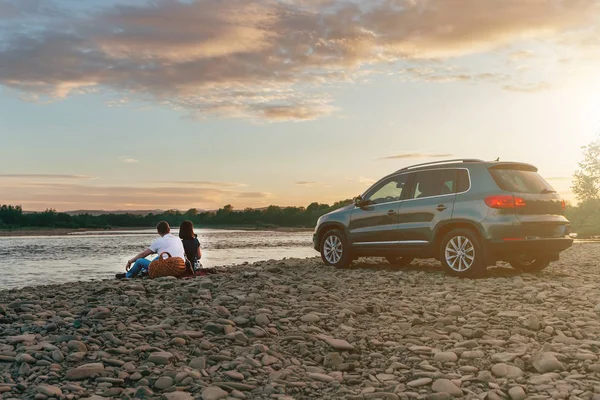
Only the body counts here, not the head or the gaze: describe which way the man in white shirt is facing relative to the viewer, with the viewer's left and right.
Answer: facing away from the viewer and to the left of the viewer

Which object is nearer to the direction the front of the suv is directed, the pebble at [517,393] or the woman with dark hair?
the woman with dark hair

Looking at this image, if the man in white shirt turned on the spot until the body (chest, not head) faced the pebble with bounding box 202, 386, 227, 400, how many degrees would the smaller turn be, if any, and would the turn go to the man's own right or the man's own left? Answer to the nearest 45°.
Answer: approximately 135° to the man's own left

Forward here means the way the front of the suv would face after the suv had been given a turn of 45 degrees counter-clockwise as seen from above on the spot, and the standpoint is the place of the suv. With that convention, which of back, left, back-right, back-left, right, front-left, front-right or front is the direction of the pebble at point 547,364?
left

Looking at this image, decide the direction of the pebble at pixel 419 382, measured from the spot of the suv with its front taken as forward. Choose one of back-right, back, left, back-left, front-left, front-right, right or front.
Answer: back-left

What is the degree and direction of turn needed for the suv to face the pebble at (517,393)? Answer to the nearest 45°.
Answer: approximately 135° to its left

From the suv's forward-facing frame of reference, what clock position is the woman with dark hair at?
The woman with dark hair is roughly at 11 o'clock from the suv.

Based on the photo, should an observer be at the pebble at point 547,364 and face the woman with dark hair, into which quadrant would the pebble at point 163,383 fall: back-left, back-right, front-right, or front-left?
front-left

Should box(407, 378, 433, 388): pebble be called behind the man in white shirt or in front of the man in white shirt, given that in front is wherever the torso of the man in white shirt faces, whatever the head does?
behind

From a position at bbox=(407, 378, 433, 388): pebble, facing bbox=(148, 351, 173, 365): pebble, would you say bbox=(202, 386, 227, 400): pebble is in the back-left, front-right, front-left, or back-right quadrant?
front-left

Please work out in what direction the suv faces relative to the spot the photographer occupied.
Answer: facing away from the viewer and to the left of the viewer

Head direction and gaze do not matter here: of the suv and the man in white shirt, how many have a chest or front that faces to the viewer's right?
0

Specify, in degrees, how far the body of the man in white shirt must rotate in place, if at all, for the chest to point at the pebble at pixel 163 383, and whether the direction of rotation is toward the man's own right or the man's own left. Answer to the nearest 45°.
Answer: approximately 135° to the man's own left

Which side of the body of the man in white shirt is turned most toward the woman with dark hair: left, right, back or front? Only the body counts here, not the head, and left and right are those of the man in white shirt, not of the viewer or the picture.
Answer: right
